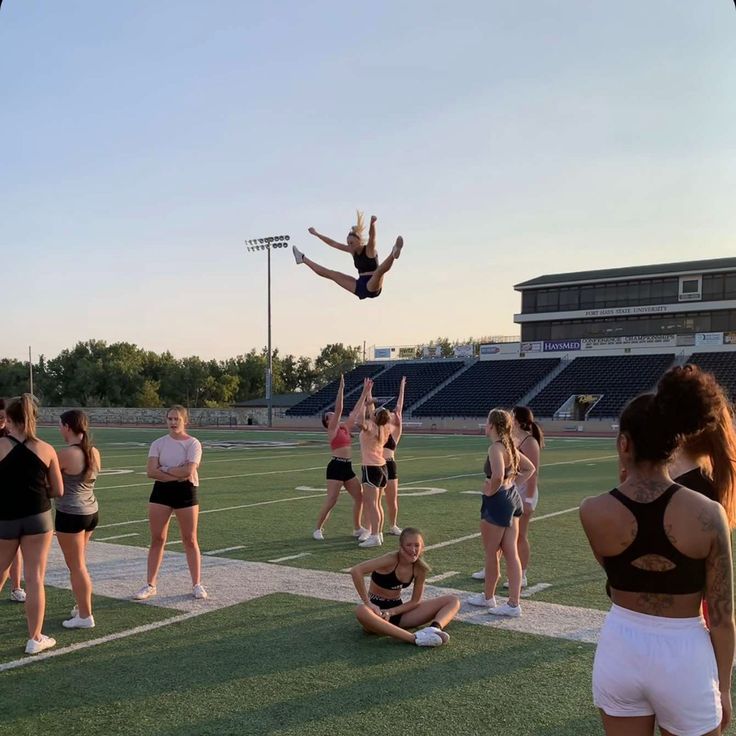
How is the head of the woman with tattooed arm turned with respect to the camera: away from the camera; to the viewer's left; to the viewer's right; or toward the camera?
away from the camera

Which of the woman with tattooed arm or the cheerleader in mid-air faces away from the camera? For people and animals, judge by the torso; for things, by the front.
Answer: the woman with tattooed arm

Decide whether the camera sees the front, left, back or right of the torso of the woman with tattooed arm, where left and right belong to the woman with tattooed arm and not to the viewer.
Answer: back

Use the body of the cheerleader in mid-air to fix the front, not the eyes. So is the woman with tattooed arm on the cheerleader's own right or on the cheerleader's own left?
on the cheerleader's own left

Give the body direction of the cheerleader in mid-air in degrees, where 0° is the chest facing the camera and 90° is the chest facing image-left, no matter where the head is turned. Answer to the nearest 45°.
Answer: approximately 45°

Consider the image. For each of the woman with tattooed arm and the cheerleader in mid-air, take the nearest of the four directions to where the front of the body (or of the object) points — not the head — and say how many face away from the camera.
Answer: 1
